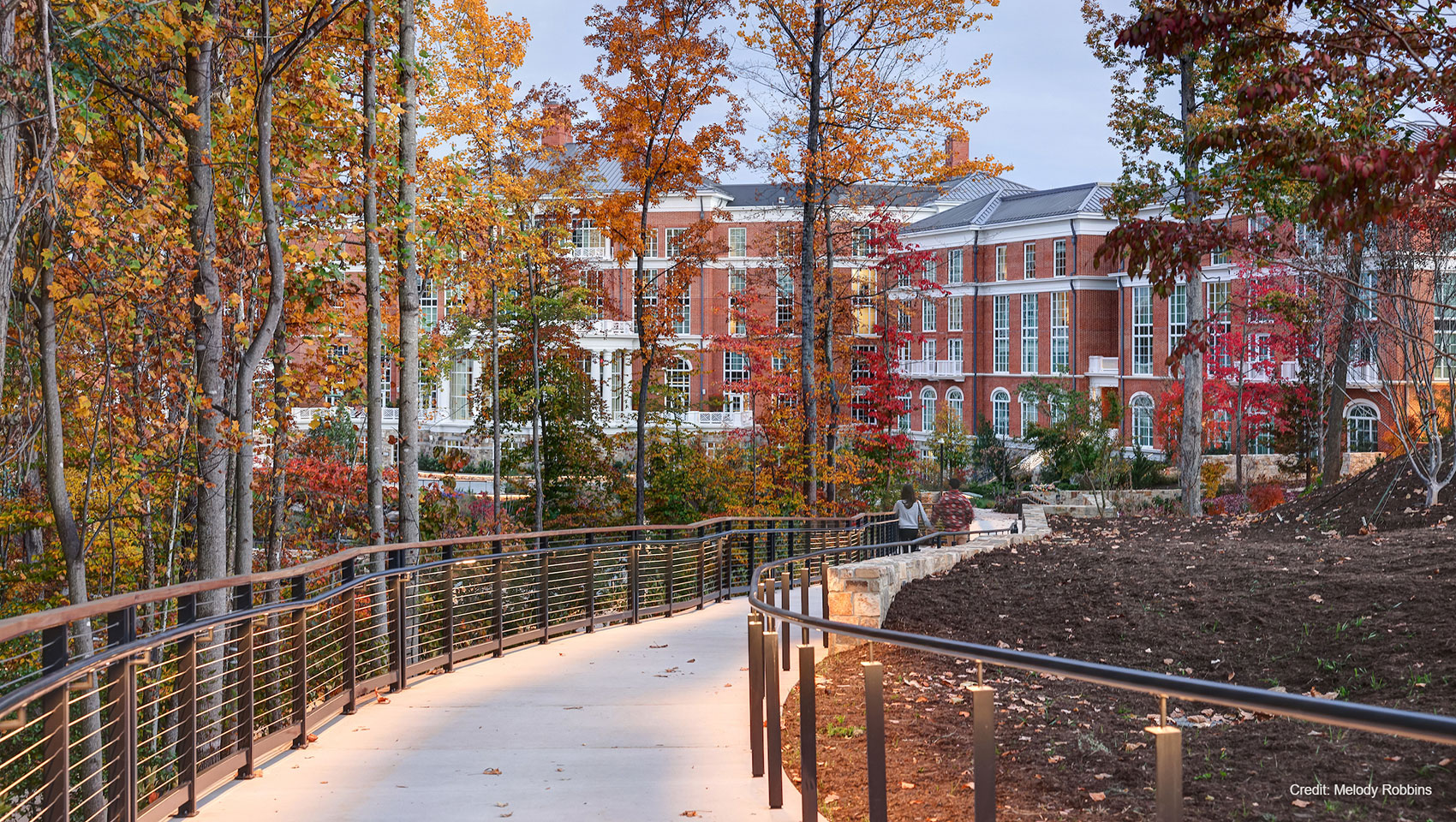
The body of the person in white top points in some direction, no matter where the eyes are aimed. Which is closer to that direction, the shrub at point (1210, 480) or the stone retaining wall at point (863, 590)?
the shrub

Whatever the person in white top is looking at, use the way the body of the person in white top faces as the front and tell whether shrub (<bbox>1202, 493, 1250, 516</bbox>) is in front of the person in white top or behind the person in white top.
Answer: in front

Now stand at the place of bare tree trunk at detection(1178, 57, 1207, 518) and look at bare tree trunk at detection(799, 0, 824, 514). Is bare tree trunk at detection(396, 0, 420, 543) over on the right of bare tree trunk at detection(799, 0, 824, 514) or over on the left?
left

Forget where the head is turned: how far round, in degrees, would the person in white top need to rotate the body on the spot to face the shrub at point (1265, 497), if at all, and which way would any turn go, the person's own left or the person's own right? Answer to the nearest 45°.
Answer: approximately 45° to the person's own right

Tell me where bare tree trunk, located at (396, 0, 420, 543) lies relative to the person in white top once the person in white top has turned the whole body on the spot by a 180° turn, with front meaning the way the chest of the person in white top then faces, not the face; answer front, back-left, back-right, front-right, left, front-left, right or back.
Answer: front-right

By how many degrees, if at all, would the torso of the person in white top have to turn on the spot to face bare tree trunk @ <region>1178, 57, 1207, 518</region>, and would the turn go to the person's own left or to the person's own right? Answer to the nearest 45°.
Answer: approximately 45° to the person's own right

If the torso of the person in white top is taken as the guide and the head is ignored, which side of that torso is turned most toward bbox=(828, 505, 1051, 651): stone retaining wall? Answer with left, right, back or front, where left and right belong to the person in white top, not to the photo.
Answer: back

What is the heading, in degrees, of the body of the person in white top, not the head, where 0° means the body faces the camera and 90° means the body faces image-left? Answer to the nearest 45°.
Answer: approximately 180°

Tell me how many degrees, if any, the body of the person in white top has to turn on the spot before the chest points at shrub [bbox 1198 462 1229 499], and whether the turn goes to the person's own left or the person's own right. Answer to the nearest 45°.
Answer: approximately 45° to the person's own right
